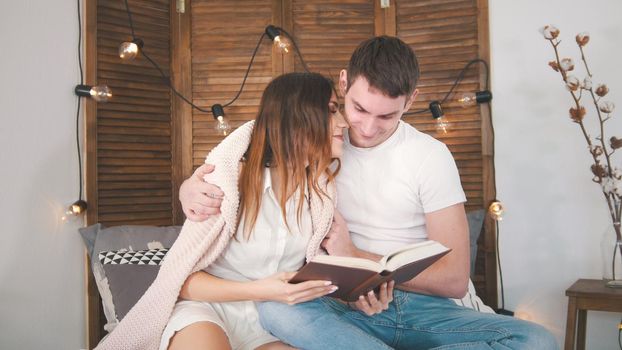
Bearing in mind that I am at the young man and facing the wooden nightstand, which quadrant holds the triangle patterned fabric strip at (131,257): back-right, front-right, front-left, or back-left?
back-left

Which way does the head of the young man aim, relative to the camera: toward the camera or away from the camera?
toward the camera

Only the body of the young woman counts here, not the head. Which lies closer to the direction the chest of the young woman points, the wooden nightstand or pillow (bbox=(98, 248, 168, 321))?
the wooden nightstand

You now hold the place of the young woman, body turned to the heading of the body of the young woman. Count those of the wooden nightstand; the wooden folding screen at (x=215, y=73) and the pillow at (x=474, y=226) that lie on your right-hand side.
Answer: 0

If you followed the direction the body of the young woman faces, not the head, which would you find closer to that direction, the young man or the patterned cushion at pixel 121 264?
the young man

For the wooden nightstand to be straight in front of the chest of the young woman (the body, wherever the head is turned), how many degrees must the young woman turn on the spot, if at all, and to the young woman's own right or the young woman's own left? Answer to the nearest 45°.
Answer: approximately 45° to the young woman's own left

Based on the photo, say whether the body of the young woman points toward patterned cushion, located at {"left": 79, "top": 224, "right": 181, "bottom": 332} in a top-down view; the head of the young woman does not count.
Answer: no

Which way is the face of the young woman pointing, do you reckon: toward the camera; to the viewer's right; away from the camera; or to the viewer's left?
to the viewer's right

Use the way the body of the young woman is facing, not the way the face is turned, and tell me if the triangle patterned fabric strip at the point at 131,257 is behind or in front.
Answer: behind

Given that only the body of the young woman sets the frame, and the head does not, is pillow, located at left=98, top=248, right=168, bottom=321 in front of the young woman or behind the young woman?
behind
